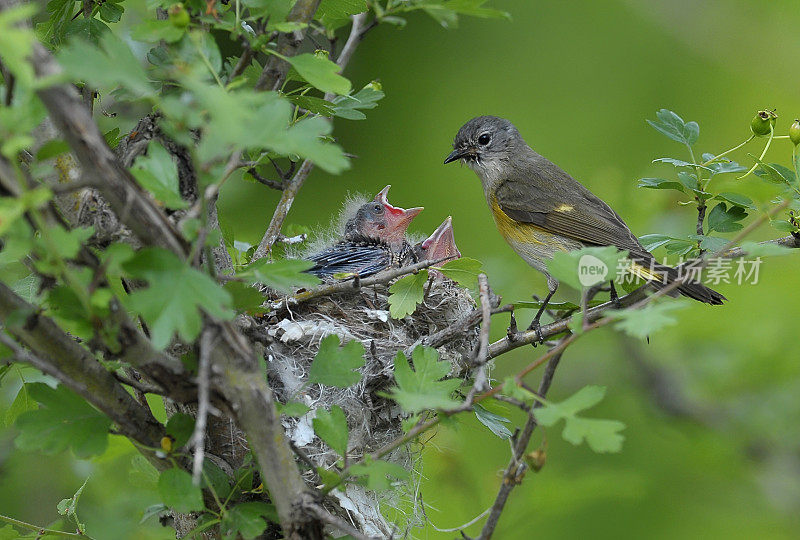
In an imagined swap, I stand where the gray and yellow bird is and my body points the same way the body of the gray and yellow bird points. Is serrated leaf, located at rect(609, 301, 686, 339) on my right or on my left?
on my left

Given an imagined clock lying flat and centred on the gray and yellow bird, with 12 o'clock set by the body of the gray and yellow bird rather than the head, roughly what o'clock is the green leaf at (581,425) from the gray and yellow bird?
The green leaf is roughly at 9 o'clock from the gray and yellow bird.

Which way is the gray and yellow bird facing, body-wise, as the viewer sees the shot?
to the viewer's left

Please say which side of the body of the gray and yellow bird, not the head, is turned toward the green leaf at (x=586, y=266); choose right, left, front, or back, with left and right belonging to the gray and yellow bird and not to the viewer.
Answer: left
